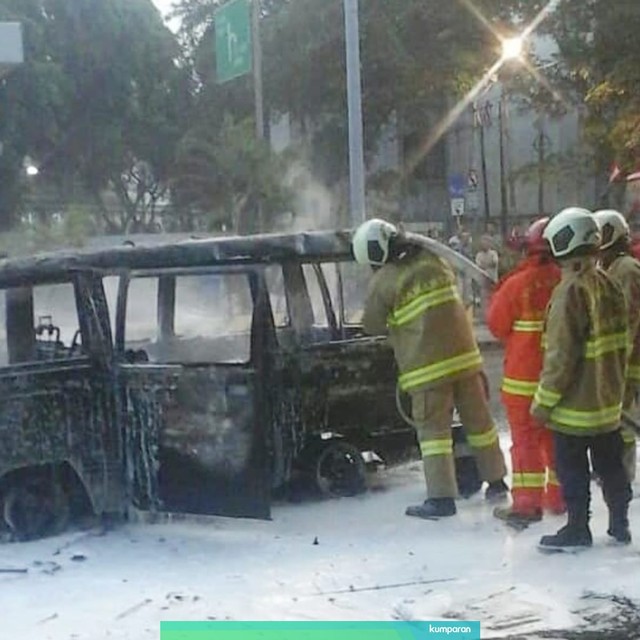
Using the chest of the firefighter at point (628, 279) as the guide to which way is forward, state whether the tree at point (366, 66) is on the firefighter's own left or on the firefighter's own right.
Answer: on the firefighter's own right

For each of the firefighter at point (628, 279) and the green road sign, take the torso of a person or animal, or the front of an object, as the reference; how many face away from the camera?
0

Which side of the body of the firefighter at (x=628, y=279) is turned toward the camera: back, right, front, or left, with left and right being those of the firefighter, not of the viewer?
left

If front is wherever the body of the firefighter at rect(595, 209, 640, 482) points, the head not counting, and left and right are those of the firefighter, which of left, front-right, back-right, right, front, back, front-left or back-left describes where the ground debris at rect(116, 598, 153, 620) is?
front-left

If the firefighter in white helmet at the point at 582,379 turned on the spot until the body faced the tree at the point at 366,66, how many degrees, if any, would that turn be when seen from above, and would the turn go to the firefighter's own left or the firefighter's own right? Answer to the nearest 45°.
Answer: approximately 45° to the firefighter's own right

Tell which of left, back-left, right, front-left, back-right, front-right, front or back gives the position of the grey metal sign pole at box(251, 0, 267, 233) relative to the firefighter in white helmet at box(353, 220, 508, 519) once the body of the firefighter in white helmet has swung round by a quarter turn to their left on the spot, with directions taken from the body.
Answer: back-right

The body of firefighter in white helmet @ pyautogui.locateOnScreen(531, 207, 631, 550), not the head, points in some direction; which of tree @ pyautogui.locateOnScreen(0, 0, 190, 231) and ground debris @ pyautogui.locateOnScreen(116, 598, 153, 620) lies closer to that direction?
the tree

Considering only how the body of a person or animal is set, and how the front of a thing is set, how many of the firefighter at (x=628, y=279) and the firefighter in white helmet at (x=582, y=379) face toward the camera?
0

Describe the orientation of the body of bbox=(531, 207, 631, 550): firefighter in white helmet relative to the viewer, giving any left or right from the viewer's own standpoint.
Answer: facing away from the viewer and to the left of the viewer

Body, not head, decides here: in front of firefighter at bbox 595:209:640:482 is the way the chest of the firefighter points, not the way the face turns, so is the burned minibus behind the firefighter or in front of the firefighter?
in front

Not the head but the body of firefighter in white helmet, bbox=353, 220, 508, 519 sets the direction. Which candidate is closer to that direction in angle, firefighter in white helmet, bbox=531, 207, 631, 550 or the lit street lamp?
the lit street lamp

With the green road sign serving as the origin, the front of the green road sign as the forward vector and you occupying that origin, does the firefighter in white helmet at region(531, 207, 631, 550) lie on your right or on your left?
on your left

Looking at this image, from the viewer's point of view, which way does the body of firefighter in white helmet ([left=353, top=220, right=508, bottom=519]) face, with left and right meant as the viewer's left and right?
facing away from the viewer and to the left of the viewer

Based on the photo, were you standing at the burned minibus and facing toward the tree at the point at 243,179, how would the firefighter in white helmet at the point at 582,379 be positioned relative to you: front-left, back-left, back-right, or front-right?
back-right
